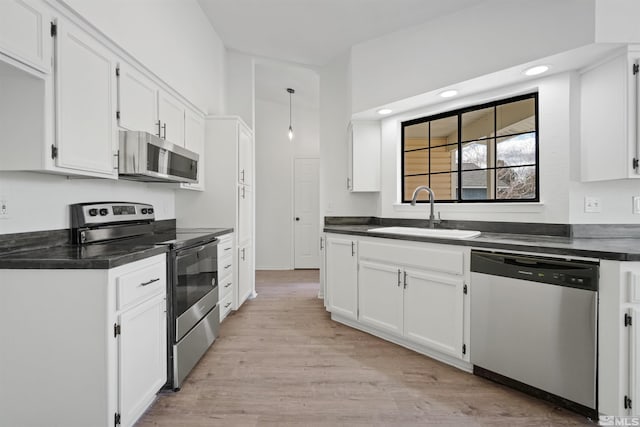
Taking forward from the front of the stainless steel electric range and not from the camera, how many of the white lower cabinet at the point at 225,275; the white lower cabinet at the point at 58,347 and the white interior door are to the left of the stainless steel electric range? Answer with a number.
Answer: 2

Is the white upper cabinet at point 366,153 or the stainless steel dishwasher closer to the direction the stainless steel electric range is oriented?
the stainless steel dishwasher

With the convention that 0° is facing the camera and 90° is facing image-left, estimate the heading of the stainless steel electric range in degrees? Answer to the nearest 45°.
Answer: approximately 315°

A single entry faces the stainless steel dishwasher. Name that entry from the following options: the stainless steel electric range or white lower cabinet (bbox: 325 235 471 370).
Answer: the stainless steel electric range

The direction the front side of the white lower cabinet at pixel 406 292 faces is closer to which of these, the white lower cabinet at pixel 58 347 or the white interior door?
the white lower cabinet

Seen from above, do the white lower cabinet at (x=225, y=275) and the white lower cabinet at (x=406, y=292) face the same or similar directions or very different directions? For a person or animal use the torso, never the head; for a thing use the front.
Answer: very different directions

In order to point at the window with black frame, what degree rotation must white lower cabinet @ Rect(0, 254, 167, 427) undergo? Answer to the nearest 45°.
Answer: approximately 45° to its left

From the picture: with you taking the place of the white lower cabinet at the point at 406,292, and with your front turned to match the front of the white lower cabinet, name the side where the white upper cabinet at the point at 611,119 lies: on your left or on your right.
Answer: on your left

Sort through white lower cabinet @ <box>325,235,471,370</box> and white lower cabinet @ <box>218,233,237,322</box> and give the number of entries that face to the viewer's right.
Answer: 1

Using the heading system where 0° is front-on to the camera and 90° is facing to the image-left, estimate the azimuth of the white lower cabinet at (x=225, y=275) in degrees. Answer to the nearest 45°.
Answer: approximately 270°

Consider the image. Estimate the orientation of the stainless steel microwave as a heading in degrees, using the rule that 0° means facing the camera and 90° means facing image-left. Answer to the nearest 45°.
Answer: approximately 315°
